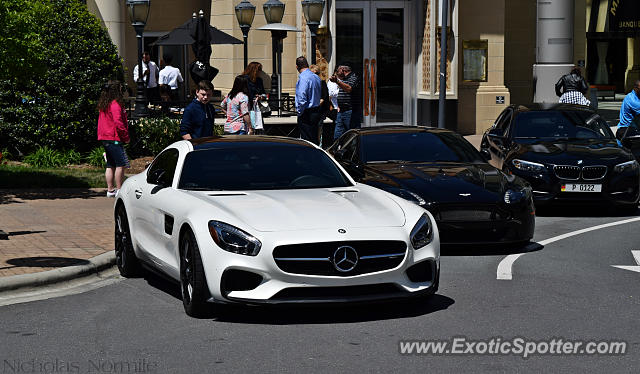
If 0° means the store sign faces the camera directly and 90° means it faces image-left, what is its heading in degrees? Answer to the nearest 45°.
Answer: approximately 0°

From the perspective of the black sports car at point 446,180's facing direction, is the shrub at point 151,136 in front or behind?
behind

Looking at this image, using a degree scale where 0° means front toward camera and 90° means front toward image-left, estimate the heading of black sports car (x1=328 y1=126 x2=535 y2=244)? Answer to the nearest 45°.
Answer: approximately 315°
